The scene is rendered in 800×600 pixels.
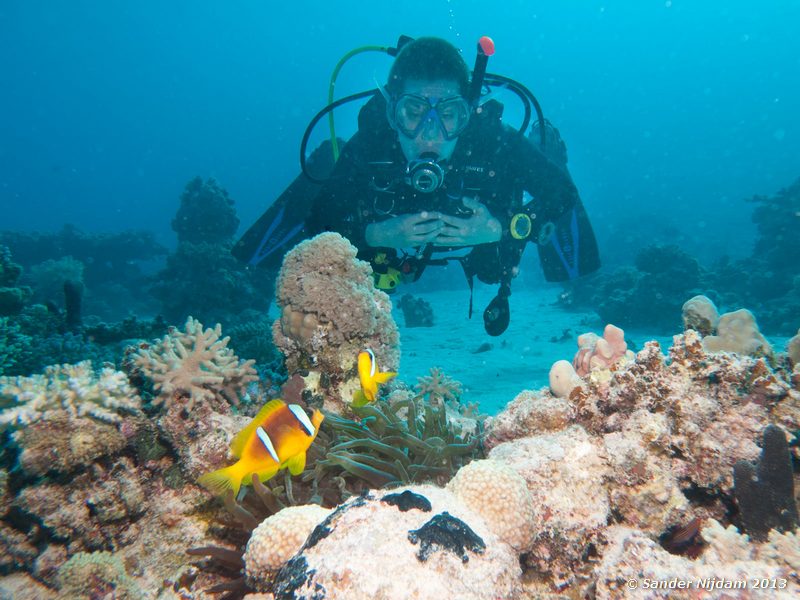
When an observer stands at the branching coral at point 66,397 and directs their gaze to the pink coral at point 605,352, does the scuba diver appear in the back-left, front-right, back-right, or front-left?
front-left

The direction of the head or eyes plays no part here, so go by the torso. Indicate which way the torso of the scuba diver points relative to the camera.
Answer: toward the camera

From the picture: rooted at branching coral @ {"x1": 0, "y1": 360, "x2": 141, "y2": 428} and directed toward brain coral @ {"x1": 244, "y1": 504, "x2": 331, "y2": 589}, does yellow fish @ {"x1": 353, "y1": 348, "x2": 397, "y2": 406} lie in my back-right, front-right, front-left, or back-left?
front-left
